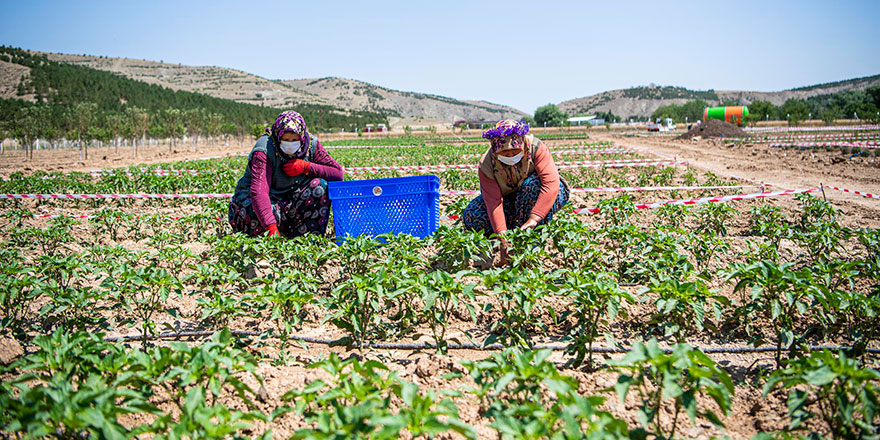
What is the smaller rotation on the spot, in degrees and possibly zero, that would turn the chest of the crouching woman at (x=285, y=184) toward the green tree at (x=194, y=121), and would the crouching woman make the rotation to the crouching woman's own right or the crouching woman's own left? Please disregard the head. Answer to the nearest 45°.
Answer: approximately 180°

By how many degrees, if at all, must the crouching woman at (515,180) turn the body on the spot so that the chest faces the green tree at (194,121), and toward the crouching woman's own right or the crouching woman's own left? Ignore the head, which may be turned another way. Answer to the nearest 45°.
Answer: approximately 135° to the crouching woman's own right

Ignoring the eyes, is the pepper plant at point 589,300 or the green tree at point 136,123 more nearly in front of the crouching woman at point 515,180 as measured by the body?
the pepper plant

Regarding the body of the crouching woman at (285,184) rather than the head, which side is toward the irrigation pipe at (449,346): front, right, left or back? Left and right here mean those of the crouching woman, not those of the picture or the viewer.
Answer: front

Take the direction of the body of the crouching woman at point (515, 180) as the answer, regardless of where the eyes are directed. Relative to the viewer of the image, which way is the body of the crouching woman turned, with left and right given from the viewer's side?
facing the viewer

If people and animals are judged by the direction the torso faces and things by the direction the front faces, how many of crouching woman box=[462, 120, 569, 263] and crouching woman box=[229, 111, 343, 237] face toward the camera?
2
